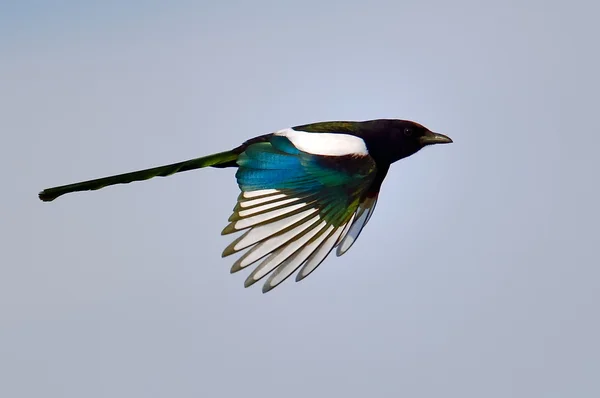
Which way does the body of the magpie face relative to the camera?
to the viewer's right
